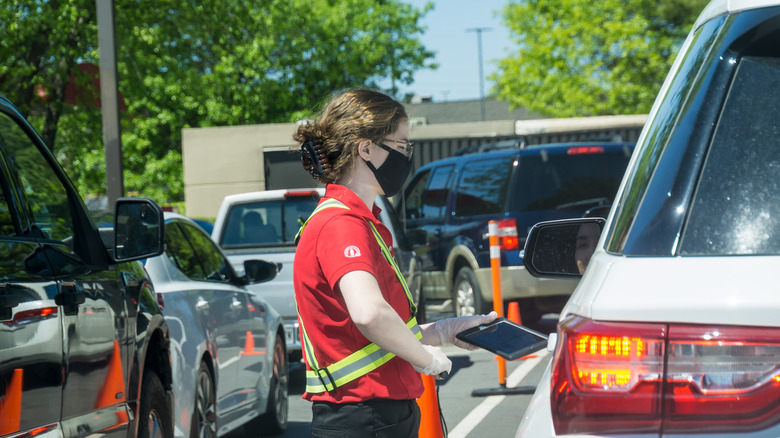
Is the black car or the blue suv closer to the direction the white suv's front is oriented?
the blue suv

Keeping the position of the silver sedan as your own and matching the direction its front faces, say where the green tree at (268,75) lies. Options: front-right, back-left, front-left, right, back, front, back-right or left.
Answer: front-left

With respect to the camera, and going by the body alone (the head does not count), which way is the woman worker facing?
to the viewer's right

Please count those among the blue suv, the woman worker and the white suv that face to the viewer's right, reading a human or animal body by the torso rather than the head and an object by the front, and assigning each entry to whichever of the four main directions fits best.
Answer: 1

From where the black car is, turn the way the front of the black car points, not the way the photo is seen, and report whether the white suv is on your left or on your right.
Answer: on your right

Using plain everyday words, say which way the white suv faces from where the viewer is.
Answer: facing away from the viewer

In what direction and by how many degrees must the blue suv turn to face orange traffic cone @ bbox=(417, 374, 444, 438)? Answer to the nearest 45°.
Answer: approximately 135° to its left

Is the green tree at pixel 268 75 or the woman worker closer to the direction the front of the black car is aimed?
the green tree

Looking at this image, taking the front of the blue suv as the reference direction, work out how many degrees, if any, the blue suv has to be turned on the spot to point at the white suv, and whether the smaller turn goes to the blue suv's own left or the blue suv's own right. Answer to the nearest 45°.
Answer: approximately 135° to the blue suv's own left

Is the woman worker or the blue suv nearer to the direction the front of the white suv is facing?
the blue suv

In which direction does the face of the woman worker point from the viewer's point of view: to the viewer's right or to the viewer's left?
to the viewer's right

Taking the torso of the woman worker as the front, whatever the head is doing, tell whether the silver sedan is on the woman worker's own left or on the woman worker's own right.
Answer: on the woman worker's own left

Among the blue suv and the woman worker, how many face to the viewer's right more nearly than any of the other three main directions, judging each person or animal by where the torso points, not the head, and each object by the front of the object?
1
